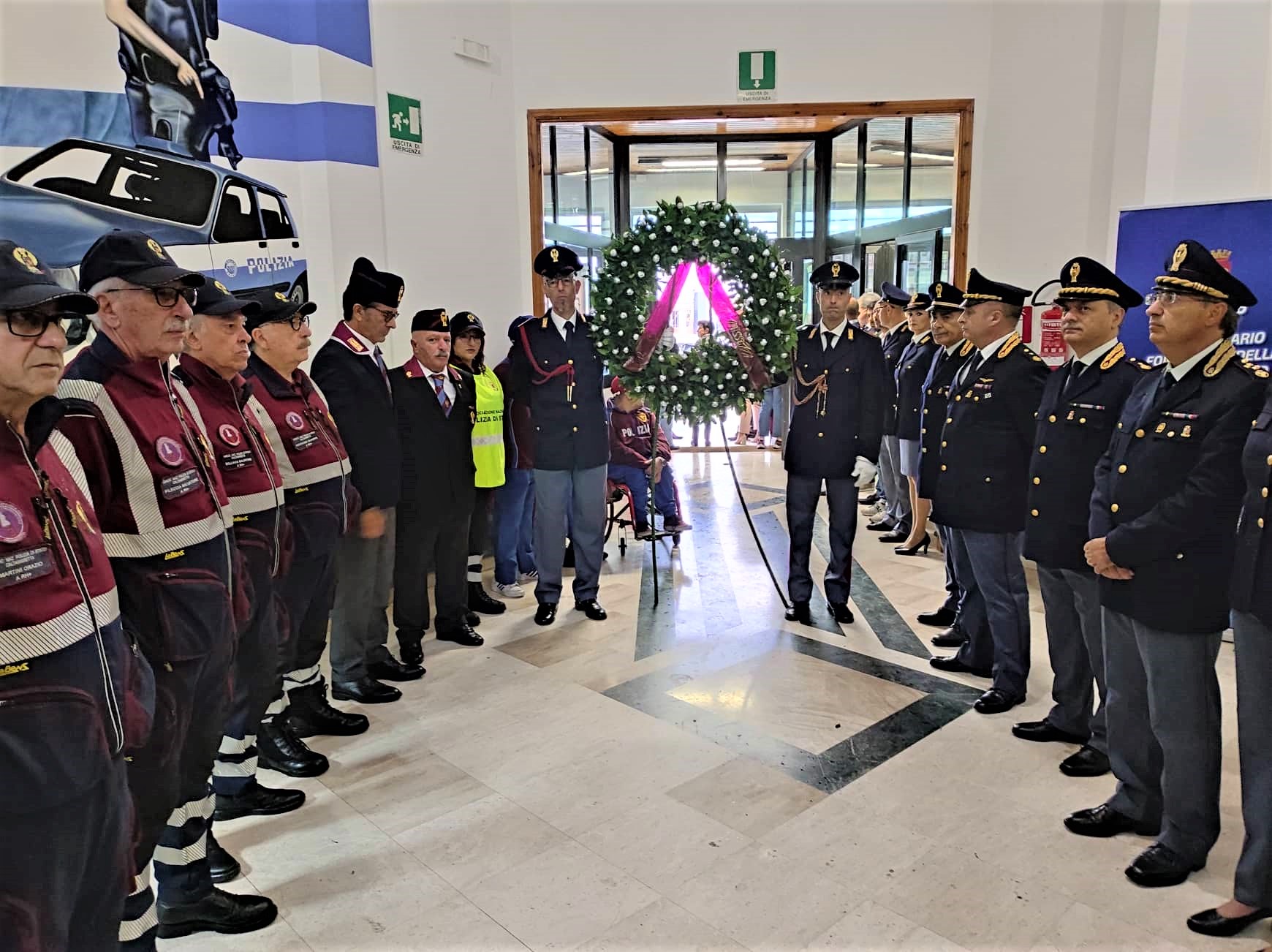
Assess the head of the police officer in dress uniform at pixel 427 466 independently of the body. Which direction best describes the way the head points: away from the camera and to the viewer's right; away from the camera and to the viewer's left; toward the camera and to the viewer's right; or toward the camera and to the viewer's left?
toward the camera and to the viewer's right

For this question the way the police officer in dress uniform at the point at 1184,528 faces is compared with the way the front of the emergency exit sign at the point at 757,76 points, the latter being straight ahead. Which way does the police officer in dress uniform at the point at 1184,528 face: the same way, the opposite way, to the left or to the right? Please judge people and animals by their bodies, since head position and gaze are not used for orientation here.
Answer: to the right

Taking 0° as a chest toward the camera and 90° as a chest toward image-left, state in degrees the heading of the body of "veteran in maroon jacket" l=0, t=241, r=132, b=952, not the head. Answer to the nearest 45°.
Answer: approximately 315°

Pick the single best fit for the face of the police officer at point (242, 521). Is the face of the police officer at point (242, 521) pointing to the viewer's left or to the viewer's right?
to the viewer's right

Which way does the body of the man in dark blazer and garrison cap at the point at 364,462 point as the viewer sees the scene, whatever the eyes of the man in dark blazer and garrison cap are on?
to the viewer's right

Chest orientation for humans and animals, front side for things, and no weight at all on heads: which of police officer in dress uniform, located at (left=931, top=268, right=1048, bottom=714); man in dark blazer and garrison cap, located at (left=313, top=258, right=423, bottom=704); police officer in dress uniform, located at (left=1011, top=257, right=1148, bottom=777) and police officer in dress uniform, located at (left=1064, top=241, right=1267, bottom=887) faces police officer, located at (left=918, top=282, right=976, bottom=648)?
man in dark blazer and garrison cap, located at (left=313, top=258, right=423, bottom=704)

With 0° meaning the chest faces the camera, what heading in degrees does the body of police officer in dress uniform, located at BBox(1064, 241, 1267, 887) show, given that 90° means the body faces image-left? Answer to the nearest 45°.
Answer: approximately 45°

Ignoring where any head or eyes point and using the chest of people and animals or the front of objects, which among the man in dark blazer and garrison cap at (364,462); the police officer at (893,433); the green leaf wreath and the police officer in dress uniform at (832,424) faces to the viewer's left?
the police officer

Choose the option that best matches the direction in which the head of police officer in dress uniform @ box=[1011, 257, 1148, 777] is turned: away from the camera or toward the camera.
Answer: toward the camera

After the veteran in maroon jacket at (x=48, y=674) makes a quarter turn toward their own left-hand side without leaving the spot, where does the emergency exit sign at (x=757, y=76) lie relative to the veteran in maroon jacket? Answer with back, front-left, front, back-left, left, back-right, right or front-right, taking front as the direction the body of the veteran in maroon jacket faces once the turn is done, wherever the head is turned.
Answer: front

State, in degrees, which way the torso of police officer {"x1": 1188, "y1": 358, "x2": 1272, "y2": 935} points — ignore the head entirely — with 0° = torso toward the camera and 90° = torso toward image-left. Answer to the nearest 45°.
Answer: approximately 45°

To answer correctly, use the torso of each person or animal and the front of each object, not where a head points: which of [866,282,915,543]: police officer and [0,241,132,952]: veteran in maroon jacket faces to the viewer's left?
the police officer

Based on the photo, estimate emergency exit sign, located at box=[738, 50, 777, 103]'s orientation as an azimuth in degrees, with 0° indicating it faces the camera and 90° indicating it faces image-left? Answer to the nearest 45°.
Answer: approximately 0°

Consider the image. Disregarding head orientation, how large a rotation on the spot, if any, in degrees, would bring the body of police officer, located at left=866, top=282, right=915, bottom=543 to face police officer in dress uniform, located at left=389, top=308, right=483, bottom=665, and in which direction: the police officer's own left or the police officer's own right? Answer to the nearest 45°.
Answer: approximately 45° to the police officer's own left

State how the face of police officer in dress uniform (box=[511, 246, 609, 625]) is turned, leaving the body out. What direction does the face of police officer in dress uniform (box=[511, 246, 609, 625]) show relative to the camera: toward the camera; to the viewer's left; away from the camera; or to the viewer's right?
toward the camera

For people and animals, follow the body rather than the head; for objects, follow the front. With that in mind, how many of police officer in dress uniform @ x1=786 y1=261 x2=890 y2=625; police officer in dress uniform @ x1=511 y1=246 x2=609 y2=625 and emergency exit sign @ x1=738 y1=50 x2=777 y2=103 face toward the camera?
3

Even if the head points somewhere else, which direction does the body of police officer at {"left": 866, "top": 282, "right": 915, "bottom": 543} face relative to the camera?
to the viewer's left

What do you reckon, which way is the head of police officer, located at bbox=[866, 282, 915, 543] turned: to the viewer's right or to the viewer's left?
to the viewer's left

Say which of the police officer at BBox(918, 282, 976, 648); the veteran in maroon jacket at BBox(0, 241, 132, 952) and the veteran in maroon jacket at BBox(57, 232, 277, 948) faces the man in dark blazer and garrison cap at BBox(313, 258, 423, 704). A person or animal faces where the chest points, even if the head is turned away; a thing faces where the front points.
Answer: the police officer

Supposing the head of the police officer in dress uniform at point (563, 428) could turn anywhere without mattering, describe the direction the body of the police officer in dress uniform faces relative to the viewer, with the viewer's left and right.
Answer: facing the viewer
